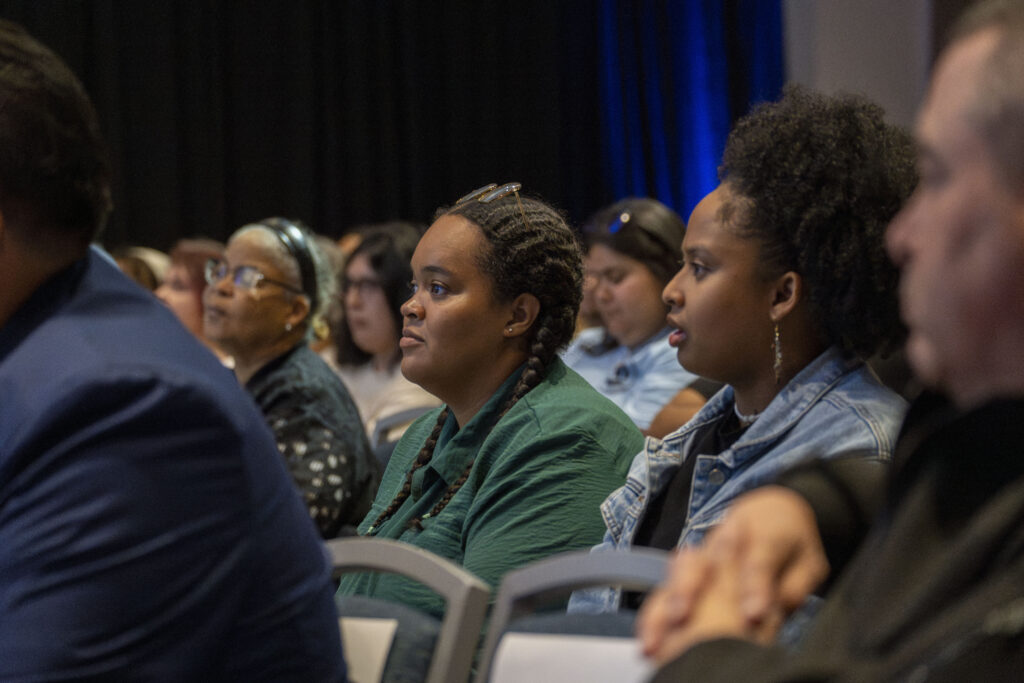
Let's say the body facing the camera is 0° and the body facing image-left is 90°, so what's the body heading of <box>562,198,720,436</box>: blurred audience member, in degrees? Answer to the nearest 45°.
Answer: approximately 45°

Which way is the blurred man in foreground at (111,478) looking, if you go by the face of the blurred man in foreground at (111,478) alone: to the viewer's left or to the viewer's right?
to the viewer's left

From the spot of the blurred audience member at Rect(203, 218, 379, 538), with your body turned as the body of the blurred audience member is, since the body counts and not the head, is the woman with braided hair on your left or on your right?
on your left

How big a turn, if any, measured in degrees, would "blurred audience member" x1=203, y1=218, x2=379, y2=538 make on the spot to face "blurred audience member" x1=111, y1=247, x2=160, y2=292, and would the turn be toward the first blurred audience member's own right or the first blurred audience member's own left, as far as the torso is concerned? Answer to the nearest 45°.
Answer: approximately 90° to the first blurred audience member's own right

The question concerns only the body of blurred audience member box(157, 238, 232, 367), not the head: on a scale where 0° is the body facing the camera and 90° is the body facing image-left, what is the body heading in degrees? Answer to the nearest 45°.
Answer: approximately 90°

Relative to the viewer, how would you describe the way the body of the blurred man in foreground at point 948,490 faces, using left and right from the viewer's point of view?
facing to the left of the viewer

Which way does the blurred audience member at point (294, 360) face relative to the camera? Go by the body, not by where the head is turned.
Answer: to the viewer's left

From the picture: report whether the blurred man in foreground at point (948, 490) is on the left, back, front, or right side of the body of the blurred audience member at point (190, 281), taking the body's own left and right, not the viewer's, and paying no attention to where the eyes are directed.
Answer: left

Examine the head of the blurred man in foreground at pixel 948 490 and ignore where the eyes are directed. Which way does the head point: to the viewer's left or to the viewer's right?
to the viewer's left

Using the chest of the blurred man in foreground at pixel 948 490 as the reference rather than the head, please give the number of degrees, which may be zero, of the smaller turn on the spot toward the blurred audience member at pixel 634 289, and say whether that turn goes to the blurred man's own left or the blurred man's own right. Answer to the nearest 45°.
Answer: approximately 90° to the blurred man's own right

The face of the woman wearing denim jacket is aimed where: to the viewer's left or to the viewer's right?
to the viewer's left

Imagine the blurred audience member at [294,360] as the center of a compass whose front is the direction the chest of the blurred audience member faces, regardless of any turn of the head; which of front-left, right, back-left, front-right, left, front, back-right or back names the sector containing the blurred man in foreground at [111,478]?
left
